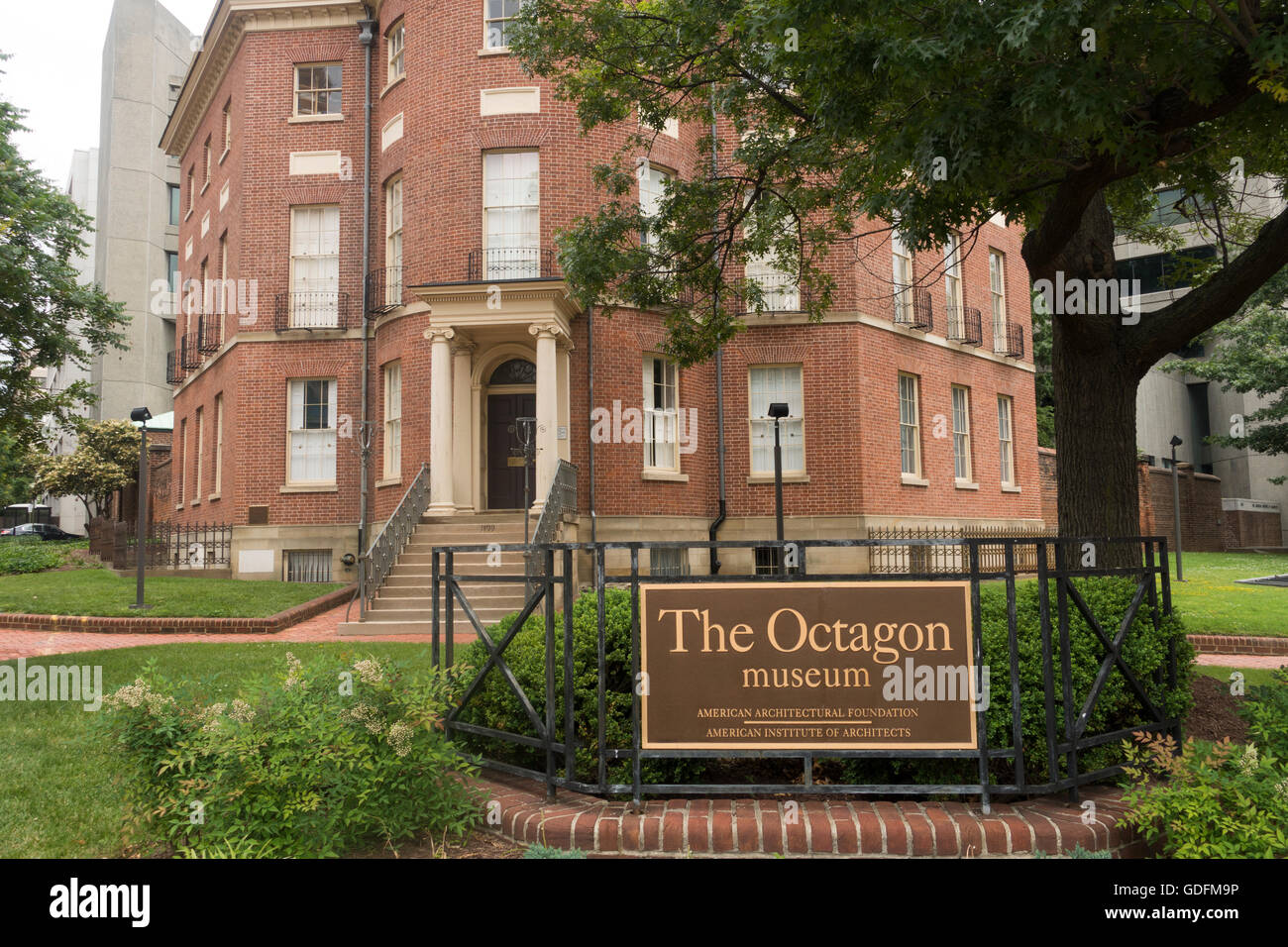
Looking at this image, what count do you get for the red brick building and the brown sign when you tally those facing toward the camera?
2

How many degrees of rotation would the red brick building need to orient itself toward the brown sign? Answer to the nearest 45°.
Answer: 0° — it already faces it

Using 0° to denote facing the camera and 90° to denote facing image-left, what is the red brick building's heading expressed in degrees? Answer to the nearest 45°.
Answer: approximately 0°

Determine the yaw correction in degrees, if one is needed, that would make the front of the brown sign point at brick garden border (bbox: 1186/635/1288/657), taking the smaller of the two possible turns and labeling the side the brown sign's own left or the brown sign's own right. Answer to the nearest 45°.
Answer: approximately 135° to the brown sign's own left

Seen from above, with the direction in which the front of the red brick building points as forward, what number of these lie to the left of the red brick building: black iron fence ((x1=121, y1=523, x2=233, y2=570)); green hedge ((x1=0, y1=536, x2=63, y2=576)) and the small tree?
0

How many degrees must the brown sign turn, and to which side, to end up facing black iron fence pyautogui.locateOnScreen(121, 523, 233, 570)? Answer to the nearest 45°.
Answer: approximately 135° to its right

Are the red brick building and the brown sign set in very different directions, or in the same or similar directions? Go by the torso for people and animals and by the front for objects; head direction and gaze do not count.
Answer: same or similar directions

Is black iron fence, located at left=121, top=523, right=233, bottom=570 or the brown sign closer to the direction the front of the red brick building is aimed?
the brown sign

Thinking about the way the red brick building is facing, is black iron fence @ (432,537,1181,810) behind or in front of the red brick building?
in front

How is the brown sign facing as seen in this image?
toward the camera

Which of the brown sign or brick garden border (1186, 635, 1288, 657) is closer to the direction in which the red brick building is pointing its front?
the brown sign
